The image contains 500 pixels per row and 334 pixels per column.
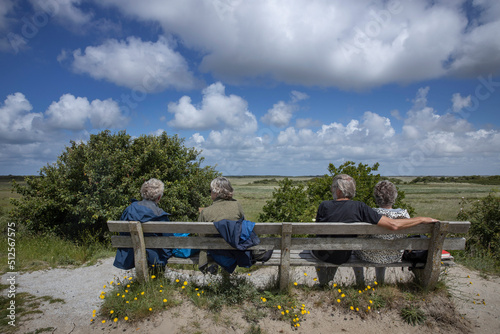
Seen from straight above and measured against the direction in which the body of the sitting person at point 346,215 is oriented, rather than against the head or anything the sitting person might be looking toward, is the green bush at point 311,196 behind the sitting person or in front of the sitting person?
in front

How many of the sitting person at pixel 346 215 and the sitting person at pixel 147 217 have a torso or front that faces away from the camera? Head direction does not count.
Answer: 2

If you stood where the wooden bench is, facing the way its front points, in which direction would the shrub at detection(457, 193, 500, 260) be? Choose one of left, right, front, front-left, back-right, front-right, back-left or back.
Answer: front-right

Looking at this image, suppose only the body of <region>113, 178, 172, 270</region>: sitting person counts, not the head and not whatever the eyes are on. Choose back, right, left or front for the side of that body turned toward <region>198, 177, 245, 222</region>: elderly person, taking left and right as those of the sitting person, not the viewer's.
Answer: right

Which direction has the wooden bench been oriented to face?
away from the camera

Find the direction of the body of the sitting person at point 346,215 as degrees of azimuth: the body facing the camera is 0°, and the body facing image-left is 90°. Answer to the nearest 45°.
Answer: approximately 180°

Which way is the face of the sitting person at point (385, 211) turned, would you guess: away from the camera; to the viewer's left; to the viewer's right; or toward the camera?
away from the camera

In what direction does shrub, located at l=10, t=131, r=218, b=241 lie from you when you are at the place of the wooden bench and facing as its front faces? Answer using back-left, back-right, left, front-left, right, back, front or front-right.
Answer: front-left

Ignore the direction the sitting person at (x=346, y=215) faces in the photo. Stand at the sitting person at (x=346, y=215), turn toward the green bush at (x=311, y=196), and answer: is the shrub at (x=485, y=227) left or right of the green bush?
right

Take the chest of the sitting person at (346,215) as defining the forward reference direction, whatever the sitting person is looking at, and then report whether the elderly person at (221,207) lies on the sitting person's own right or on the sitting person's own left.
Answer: on the sitting person's own left

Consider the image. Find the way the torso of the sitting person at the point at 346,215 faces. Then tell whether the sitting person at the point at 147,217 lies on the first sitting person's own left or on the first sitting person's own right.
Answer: on the first sitting person's own left

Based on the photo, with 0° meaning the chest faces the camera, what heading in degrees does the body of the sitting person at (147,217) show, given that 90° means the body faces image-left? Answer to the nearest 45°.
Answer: approximately 180°

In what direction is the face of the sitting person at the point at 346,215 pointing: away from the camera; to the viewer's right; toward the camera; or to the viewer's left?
away from the camera
